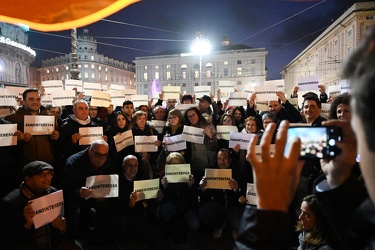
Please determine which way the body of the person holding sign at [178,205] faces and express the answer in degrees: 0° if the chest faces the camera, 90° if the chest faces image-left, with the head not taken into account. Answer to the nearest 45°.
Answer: approximately 0°

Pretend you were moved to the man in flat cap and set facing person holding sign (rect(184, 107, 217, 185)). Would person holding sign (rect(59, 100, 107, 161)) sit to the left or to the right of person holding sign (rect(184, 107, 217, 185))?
left

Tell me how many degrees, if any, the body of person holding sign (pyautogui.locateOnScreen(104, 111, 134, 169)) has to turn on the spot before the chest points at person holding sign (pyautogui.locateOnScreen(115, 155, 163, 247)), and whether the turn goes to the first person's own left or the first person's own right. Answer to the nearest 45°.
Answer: approximately 45° to the first person's own right

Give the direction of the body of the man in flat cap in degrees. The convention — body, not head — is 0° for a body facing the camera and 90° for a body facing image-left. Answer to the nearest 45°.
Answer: approximately 315°

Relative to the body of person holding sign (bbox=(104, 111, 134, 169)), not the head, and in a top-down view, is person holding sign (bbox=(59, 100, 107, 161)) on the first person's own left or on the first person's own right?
on the first person's own right
